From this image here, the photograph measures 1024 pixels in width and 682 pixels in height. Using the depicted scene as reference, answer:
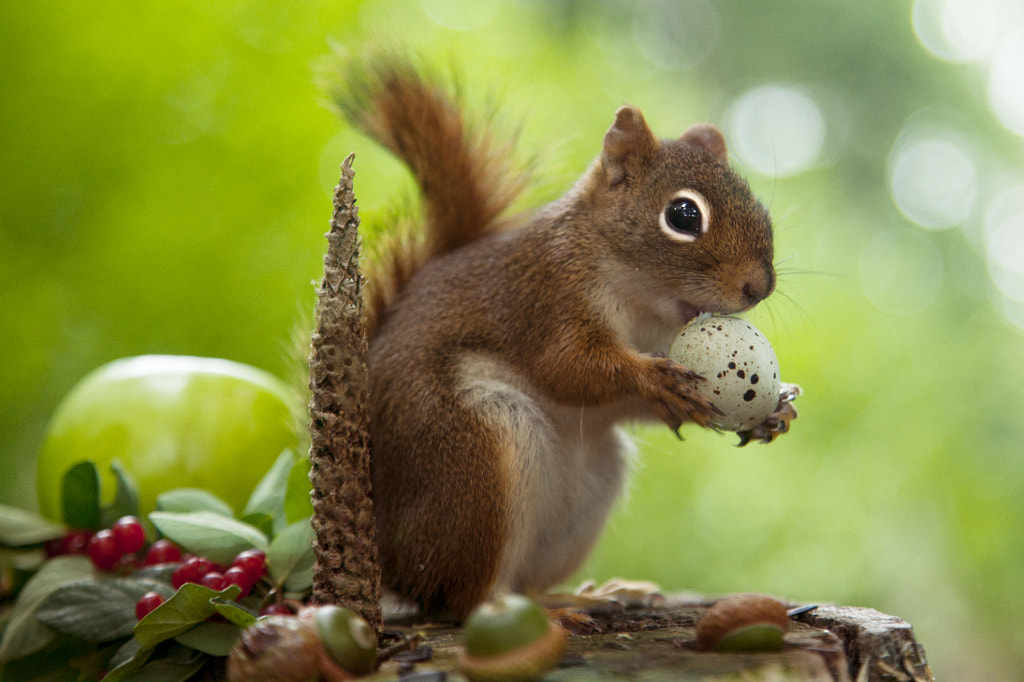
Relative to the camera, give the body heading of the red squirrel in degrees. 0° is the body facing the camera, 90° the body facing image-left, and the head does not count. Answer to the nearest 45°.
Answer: approximately 270°

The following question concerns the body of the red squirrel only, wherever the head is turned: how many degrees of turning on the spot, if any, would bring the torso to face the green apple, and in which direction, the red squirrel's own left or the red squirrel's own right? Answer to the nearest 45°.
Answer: approximately 135° to the red squirrel's own left
